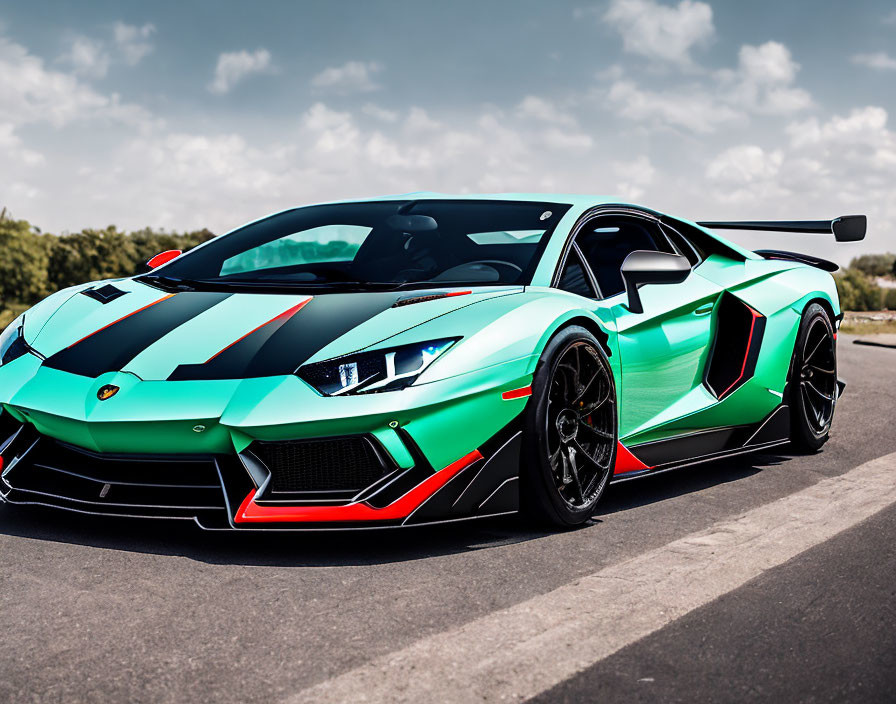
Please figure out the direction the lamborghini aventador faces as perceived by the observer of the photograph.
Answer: facing the viewer and to the left of the viewer
